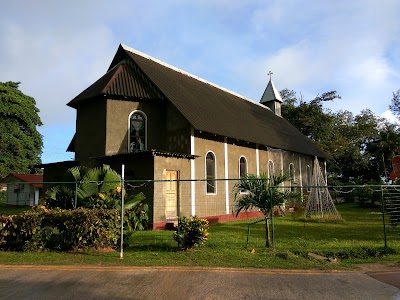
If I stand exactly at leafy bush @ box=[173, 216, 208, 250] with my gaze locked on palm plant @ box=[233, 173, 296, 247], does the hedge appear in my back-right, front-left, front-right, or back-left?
back-left

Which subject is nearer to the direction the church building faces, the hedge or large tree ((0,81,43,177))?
the large tree
